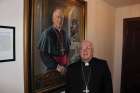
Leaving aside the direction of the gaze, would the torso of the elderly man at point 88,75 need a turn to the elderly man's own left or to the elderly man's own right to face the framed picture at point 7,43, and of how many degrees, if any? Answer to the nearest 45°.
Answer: approximately 45° to the elderly man's own right

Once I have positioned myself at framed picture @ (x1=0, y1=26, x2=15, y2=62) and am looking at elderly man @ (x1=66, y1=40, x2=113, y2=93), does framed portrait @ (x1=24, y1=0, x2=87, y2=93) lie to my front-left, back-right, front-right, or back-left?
front-left

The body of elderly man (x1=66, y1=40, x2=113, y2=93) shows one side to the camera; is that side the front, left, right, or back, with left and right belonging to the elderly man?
front
